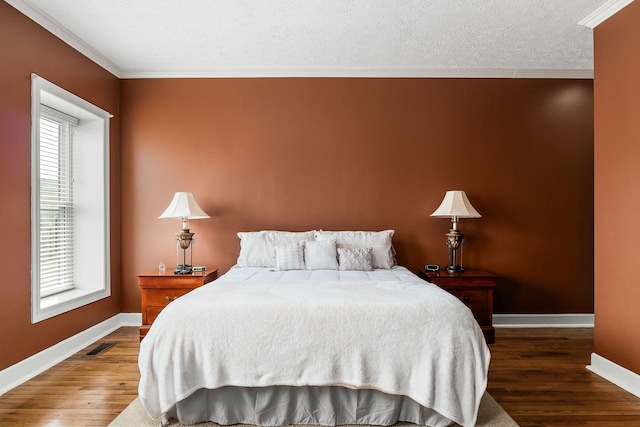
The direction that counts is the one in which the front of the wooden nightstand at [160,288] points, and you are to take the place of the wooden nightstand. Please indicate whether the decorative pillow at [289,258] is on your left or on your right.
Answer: on your left

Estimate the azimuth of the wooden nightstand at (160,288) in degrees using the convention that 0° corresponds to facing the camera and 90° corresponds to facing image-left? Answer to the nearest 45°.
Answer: approximately 0°

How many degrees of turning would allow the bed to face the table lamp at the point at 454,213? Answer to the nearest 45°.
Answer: approximately 135° to its left

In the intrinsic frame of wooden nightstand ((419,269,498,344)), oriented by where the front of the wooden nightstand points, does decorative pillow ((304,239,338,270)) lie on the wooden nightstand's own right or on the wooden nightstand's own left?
on the wooden nightstand's own right

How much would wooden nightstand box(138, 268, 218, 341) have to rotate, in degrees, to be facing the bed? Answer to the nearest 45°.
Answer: approximately 45° to its left

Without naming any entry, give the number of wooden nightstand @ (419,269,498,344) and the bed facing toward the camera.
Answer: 2

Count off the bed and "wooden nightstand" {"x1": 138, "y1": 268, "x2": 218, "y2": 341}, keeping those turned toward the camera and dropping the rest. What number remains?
2

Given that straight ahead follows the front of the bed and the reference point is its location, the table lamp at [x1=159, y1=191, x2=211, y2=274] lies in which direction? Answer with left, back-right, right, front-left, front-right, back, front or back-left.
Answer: back-right

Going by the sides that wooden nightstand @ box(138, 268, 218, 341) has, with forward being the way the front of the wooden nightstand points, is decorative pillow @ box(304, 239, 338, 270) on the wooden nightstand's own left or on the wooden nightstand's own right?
on the wooden nightstand's own left

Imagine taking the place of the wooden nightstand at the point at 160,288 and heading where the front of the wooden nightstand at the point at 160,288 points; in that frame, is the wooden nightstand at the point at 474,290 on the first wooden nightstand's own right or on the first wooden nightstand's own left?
on the first wooden nightstand's own left
